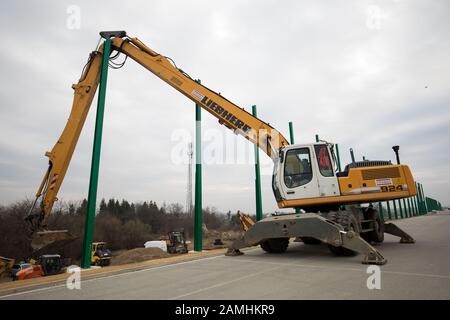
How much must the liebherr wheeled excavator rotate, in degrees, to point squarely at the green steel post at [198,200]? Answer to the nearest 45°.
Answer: approximately 45° to its right

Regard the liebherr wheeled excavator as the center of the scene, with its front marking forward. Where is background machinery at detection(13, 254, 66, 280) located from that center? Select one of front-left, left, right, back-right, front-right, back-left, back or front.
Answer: front-right

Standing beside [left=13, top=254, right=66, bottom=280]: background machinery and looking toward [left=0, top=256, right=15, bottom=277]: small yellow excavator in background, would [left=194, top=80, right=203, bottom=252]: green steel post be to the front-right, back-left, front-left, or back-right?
back-left

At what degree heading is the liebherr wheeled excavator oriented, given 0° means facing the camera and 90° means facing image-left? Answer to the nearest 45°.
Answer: approximately 90°

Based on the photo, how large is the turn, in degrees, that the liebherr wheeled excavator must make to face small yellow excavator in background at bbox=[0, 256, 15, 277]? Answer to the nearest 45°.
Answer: approximately 45° to its right

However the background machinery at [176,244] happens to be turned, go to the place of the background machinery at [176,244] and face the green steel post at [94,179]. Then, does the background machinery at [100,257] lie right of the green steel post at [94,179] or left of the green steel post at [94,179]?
right

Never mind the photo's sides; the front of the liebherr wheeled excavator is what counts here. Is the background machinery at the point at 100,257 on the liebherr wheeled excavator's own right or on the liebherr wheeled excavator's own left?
on the liebherr wheeled excavator's own right

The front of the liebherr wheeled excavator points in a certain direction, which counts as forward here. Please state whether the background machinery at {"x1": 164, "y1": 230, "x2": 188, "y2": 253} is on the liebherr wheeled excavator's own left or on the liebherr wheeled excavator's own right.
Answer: on the liebherr wheeled excavator's own right
